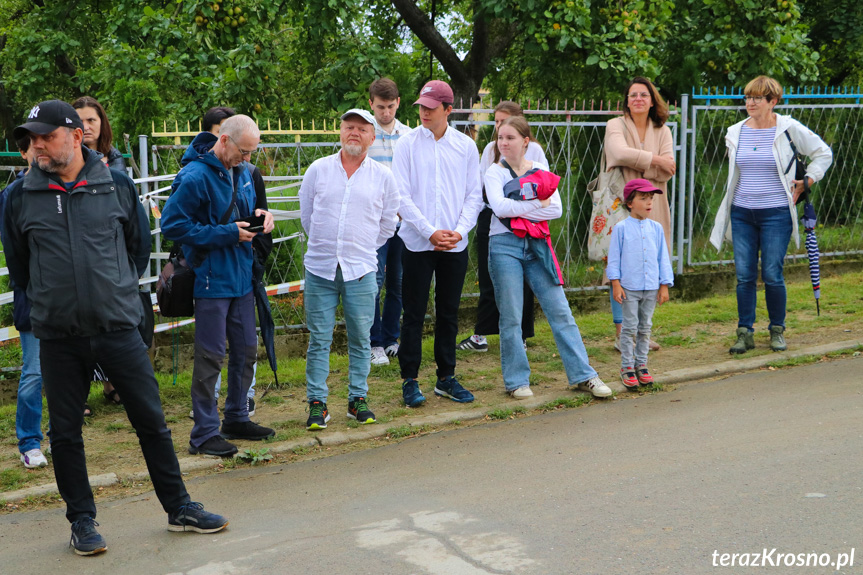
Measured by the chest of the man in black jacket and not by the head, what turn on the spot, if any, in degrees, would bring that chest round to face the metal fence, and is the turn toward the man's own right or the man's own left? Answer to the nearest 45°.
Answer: approximately 135° to the man's own left

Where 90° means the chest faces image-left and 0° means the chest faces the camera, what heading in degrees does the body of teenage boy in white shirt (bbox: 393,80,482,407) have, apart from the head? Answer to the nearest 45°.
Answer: approximately 0°

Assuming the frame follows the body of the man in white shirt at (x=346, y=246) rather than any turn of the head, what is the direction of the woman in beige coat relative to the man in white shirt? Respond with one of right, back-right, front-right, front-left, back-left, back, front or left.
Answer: back-left

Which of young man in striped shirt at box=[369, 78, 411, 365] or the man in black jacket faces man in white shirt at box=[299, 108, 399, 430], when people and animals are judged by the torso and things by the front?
the young man in striped shirt

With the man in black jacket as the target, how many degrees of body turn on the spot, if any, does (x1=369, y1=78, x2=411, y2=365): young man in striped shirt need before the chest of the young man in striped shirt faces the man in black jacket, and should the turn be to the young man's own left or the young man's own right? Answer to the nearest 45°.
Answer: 0° — they already face them

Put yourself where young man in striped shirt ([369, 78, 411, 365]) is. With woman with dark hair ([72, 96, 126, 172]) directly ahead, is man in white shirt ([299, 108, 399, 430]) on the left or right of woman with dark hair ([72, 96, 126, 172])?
left

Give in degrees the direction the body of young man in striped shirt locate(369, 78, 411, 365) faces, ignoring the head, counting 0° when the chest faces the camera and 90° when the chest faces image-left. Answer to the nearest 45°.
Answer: approximately 0°

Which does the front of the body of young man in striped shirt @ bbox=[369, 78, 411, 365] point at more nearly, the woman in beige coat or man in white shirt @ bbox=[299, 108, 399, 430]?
the man in white shirt

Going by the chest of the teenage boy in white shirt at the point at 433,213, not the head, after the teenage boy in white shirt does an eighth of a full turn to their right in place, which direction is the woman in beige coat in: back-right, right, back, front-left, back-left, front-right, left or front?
back
